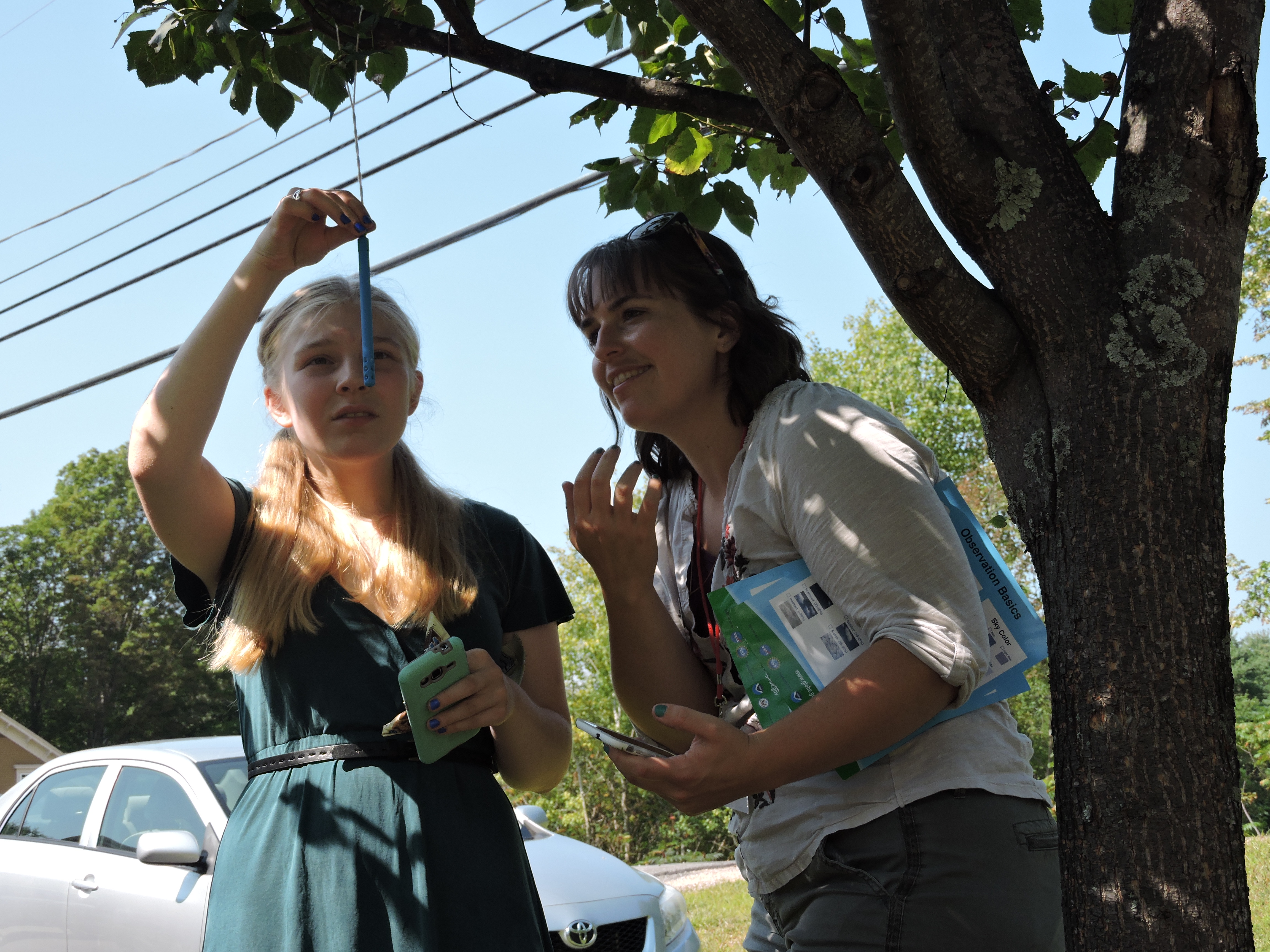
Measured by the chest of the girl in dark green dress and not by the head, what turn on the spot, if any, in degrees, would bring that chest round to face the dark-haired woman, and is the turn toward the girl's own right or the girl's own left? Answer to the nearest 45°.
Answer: approximately 45° to the girl's own left

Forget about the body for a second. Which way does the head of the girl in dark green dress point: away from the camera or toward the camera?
toward the camera

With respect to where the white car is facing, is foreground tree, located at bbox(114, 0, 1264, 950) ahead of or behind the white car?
ahead

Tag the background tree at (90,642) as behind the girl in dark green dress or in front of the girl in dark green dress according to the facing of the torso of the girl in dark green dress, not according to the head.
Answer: behind

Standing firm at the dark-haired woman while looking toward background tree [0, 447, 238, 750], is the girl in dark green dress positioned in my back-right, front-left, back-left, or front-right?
front-left

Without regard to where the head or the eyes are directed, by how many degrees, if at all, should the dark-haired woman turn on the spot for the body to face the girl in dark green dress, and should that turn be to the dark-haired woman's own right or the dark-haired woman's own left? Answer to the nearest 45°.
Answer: approximately 45° to the dark-haired woman's own right

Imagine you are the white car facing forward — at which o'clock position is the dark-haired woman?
The dark-haired woman is roughly at 1 o'clock from the white car.

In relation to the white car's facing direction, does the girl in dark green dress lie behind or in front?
in front

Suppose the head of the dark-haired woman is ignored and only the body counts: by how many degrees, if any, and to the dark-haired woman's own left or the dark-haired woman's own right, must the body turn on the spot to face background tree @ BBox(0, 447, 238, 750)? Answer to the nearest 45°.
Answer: approximately 90° to the dark-haired woman's own right

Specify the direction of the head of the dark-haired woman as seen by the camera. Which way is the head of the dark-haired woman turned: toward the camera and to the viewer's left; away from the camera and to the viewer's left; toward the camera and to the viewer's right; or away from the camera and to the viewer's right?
toward the camera and to the viewer's left

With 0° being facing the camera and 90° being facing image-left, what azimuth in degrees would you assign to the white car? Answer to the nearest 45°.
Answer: approximately 315°

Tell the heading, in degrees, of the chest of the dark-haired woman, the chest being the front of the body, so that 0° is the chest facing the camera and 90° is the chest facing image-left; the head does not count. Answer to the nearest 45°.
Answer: approximately 45°

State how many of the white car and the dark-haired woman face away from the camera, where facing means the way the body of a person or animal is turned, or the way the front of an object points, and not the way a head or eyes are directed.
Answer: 0

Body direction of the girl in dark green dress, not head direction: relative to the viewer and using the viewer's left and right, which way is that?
facing the viewer
